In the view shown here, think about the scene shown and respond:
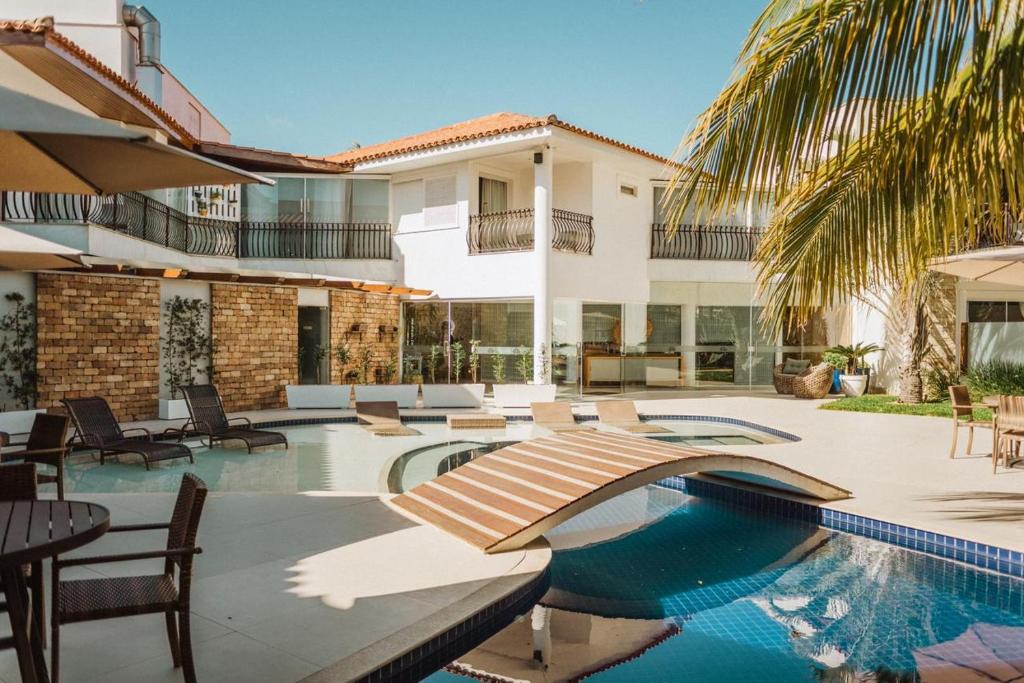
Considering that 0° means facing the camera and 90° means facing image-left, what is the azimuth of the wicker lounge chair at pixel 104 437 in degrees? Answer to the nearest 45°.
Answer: approximately 315°

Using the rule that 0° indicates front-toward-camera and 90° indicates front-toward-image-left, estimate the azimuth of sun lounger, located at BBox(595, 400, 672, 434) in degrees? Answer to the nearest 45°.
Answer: approximately 315°

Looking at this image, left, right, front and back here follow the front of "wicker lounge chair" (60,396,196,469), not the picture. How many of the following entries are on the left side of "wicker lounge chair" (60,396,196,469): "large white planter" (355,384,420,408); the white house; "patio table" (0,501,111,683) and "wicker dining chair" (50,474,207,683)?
2

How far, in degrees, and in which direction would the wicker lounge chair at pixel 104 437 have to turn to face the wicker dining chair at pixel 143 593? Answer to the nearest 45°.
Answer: approximately 45° to its right

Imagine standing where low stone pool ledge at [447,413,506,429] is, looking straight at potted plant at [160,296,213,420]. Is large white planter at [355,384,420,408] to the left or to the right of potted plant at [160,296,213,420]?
right

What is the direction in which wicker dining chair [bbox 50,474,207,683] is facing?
to the viewer's left

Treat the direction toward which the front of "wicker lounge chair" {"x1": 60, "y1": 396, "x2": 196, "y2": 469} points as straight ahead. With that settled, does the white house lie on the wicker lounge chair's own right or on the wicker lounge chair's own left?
on the wicker lounge chair's own left

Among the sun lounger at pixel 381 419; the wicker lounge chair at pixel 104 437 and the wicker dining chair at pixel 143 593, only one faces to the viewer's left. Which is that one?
the wicker dining chair

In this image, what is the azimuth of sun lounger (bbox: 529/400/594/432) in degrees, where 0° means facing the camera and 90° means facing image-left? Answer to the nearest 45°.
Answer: approximately 315°

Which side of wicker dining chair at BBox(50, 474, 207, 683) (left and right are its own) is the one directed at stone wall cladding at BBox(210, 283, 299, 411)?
right

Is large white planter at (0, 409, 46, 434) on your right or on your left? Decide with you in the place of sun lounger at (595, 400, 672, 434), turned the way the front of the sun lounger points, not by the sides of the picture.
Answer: on your right

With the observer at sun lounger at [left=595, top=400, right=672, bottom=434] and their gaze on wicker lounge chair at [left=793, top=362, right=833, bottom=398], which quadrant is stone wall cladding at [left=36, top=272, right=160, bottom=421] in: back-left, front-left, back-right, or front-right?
back-left

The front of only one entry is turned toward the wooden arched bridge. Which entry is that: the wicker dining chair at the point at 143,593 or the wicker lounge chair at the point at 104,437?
the wicker lounge chair

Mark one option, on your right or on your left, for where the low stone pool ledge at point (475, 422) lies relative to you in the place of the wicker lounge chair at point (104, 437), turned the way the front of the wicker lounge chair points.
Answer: on your left
